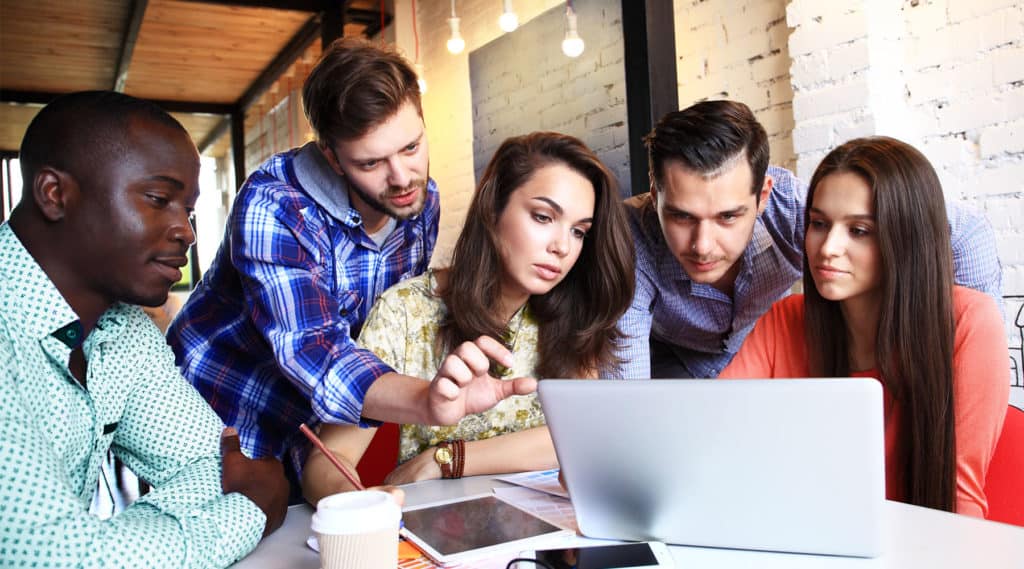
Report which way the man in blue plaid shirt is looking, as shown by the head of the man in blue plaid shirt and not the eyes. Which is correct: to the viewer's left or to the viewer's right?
to the viewer's right

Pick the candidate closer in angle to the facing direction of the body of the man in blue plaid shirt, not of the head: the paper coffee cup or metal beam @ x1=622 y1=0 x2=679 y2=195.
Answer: the paper coffee cup

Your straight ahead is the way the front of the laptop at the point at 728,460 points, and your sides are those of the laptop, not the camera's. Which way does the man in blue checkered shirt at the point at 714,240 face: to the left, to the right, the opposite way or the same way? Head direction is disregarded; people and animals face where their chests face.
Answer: the opposite way

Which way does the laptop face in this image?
away from the camera

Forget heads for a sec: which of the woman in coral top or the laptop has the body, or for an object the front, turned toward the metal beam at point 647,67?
the laptop

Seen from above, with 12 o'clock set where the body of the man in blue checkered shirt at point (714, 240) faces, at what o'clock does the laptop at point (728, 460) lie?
The laptop is roughly at 12 o'clock from the man in blue checkered shirt.

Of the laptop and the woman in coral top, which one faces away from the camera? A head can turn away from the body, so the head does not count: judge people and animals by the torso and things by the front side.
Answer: the laptop

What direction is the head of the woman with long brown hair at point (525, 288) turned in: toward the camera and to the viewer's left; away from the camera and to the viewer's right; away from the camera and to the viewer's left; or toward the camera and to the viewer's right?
toward the camera and to the viewer's right

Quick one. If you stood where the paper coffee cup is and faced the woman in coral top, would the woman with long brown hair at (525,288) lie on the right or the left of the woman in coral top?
left

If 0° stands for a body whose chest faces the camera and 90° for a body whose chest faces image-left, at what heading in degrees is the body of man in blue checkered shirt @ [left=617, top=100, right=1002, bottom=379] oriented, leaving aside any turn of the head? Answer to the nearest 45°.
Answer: approximately 0°
